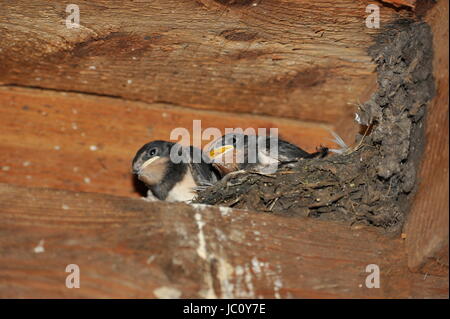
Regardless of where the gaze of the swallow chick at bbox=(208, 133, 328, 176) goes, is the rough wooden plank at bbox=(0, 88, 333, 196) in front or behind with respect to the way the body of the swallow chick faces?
in front

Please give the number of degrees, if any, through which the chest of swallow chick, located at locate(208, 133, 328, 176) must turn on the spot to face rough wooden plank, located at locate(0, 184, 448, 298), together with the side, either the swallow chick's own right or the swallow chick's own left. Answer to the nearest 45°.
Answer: approximately 90° to the swallow chick's own left

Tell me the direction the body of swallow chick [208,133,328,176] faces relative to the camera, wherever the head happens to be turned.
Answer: to the viewer's left
